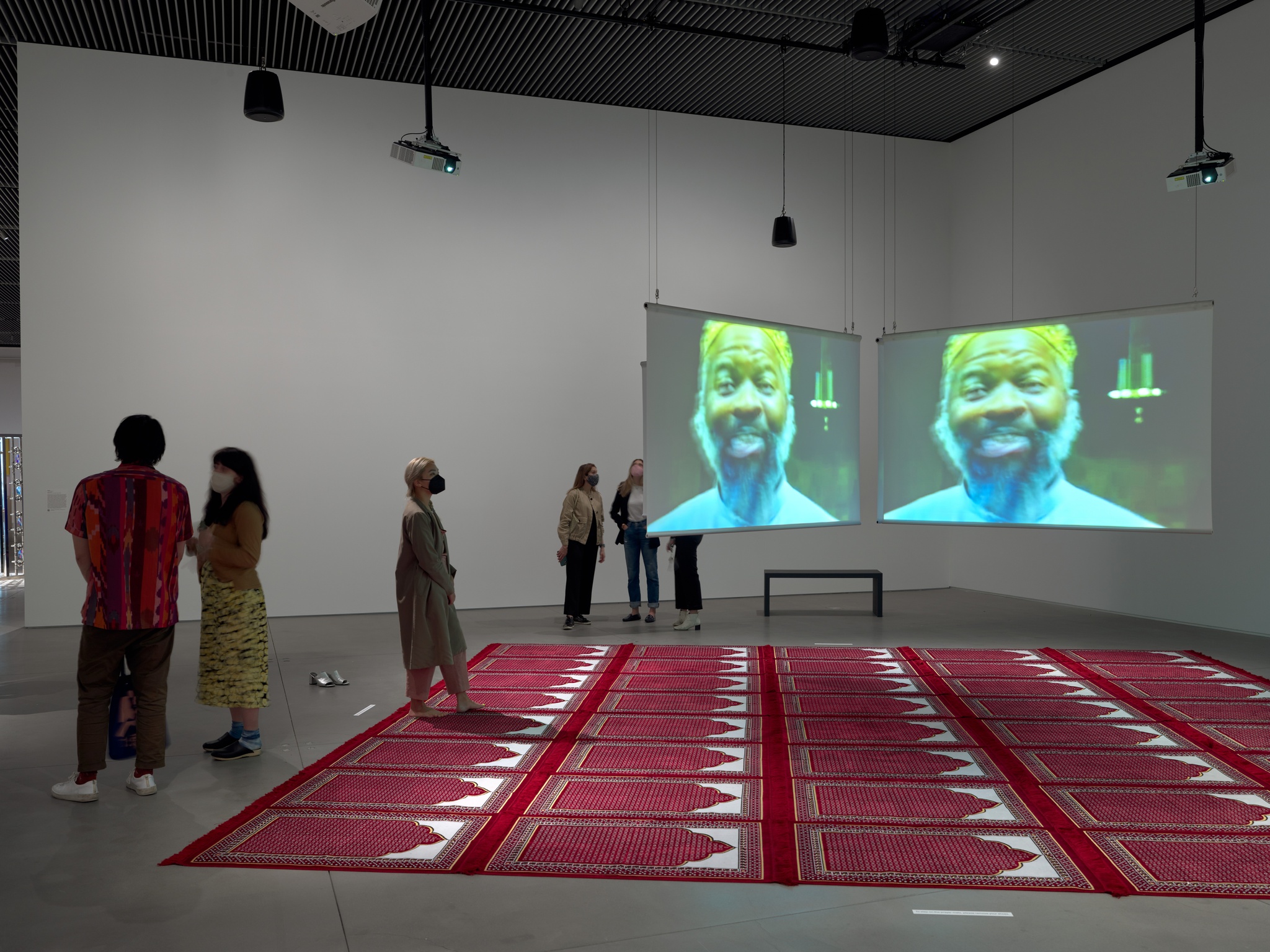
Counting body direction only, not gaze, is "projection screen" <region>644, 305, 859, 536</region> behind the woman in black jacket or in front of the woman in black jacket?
in front

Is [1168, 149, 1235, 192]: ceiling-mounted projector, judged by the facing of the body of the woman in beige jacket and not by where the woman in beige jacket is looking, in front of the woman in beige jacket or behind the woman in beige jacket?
in front

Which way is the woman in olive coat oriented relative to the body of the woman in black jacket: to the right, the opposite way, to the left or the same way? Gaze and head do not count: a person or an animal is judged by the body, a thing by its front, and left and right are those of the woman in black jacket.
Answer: to the left

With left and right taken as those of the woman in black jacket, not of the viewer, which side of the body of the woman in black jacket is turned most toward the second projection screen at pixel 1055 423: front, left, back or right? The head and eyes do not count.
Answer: left

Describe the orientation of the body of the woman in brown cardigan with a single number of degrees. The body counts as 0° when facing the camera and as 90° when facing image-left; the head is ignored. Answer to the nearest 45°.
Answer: approximately 90°

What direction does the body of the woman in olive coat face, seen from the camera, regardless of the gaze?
to the viewer's right
